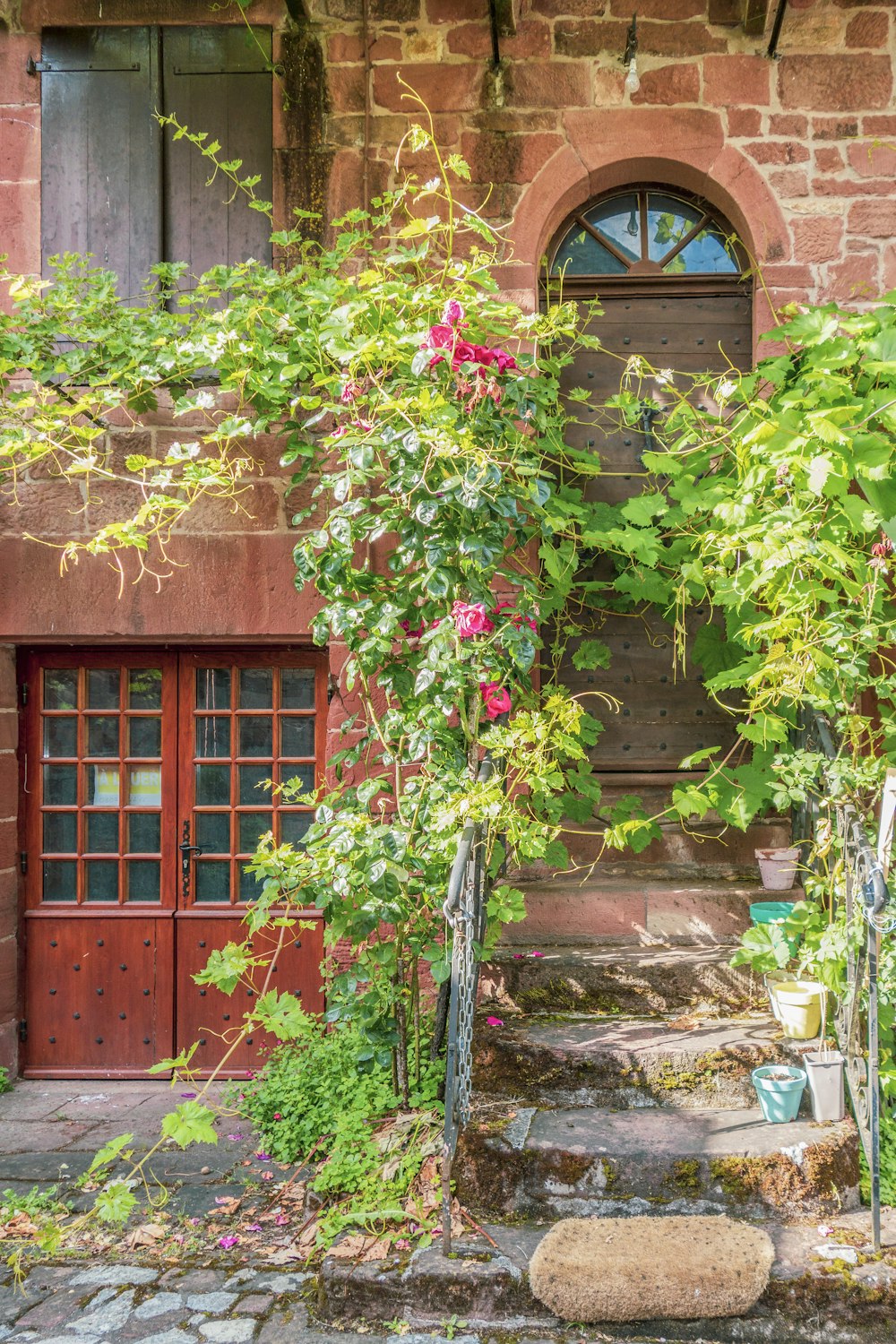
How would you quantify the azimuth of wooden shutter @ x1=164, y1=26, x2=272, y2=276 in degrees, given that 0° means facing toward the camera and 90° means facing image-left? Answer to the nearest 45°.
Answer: approximately 0°

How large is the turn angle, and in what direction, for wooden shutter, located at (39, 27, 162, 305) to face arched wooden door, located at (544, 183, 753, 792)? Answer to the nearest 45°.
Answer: approximately 90° to its left

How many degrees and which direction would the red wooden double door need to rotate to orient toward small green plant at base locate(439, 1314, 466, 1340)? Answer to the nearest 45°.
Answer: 0° — it already faces it

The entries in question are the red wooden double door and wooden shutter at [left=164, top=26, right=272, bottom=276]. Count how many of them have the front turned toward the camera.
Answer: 2
